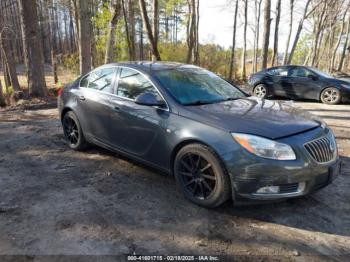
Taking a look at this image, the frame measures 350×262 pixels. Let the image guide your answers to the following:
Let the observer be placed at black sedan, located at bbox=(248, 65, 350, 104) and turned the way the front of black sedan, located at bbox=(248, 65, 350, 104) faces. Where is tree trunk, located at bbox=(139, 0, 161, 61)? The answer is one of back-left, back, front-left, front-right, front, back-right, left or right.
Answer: back

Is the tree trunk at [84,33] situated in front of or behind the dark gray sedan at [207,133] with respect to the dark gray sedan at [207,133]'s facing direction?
behind

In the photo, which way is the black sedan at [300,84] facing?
to the viewer's right

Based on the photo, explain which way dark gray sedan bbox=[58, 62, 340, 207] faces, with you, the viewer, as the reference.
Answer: facing the viewer and to the right of the viewer

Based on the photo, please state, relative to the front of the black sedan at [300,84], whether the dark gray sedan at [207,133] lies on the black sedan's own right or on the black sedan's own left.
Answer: on the black sedan's own right

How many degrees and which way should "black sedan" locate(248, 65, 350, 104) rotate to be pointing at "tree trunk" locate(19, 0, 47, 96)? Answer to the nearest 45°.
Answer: approximately 135° to its right

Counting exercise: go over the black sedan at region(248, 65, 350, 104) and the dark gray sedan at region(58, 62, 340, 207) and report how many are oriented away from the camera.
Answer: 0

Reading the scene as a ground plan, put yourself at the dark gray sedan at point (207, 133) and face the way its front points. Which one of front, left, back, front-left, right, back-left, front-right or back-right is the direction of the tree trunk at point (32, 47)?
back

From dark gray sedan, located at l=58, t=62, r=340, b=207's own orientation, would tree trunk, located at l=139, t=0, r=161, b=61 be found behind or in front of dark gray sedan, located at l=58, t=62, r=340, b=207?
behind
